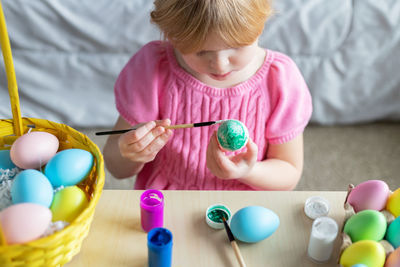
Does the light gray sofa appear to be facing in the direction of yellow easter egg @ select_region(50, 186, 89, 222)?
yes
